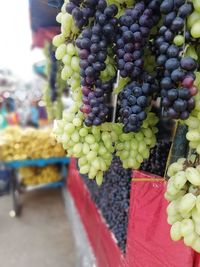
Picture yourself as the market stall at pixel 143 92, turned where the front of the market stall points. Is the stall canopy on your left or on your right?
on your right

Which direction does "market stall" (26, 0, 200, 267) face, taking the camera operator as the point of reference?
facing the viewer and to the left of the viewer

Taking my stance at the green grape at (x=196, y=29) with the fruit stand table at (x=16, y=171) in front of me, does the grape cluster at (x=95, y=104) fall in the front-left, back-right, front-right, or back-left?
front-left

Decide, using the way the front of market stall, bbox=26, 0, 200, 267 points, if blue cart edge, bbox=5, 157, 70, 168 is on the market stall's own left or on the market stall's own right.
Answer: on the market stall's own right

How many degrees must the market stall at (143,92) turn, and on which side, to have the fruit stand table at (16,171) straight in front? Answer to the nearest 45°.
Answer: approximately 90° to its right
